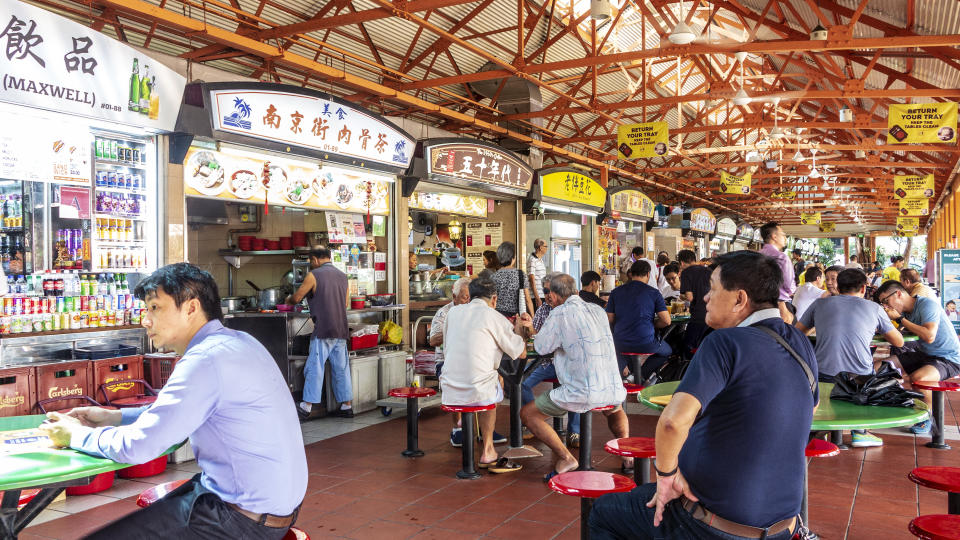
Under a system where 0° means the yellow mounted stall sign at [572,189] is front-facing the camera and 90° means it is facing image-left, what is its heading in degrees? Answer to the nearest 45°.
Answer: approximately 315°

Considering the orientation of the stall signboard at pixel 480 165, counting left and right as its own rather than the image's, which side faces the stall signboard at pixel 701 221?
left

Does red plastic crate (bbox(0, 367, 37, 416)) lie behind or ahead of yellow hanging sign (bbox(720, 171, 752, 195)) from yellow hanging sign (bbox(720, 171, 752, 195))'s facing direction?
ahead

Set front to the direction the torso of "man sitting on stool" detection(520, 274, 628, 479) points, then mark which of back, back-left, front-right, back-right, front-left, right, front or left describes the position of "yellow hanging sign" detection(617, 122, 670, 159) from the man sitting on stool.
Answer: front-right

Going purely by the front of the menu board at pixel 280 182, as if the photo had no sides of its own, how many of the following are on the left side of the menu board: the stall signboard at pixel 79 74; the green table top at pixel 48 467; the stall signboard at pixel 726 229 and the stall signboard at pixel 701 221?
2

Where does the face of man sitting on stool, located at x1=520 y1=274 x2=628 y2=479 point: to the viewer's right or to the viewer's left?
to the viewer's left

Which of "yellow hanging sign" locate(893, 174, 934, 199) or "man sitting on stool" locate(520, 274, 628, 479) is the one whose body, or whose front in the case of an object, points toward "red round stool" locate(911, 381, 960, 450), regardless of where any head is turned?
the yellow hanging sign

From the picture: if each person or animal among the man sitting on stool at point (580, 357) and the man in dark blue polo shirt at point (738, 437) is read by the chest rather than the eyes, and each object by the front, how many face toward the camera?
0

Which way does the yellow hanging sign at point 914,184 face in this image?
toward the camera

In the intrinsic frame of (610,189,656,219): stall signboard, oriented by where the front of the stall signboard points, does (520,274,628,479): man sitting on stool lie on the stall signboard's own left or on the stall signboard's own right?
on the stall signboard's own right

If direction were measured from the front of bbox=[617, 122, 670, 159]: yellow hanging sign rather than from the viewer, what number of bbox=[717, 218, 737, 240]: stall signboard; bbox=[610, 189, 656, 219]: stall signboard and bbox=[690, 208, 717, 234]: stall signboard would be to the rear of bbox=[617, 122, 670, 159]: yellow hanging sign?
3

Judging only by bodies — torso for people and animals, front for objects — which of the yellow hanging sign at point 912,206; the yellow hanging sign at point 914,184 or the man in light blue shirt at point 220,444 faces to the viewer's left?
the man in light blue shirt

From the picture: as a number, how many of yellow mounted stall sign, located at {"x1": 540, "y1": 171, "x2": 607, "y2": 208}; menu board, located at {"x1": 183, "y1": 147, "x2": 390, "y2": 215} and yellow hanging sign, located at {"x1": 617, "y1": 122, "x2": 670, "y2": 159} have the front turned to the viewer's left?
0

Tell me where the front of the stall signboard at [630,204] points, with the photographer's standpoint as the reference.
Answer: facing the viewer and to the right of the viewer

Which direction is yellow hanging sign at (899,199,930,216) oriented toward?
toward the camera

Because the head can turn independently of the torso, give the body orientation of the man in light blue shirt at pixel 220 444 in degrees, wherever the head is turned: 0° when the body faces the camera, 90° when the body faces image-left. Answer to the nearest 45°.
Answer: approximately 90°

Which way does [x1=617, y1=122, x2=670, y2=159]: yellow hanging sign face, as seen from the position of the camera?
facing the viewer

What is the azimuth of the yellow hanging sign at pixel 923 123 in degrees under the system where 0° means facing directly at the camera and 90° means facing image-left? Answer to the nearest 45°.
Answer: approximately 0°
